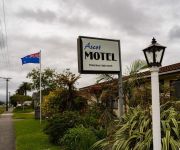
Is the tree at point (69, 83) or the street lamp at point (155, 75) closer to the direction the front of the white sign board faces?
the street lamp

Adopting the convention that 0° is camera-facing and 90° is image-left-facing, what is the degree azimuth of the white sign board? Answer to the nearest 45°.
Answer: approximately 315°

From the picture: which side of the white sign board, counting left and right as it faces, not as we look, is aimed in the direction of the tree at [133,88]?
left

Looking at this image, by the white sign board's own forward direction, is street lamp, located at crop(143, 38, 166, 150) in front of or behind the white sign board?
in front

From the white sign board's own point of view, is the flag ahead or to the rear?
to the rear
